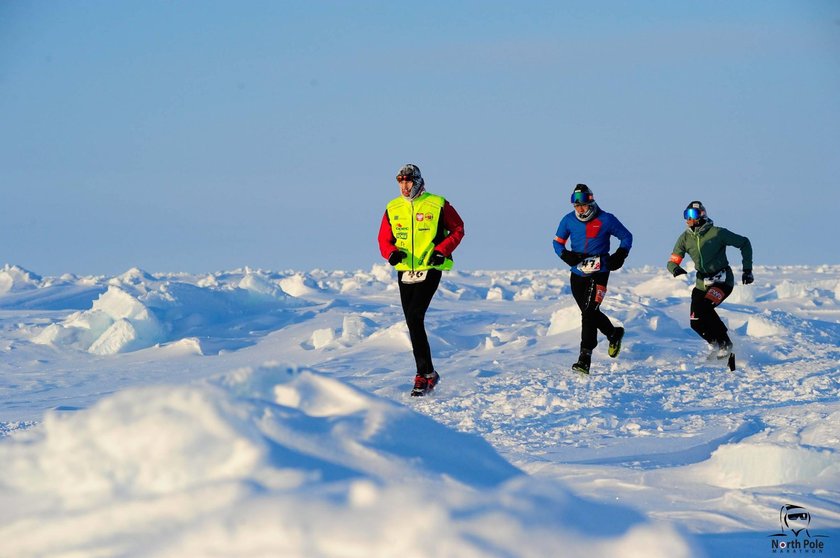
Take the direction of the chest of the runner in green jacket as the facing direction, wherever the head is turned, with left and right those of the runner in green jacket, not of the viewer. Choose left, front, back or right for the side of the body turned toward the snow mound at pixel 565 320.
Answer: right

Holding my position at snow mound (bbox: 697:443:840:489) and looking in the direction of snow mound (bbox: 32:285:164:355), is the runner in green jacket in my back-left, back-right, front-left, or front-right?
front-right

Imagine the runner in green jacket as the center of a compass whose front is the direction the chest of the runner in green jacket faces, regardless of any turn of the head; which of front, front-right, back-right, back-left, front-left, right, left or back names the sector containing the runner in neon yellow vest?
front

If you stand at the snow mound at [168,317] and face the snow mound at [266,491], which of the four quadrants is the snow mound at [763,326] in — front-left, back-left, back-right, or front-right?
front-left

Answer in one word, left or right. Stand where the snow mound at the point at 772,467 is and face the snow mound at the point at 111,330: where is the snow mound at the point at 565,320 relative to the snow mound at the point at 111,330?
right

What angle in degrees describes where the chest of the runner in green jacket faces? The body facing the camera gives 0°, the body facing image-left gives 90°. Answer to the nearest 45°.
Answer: approximately 45°

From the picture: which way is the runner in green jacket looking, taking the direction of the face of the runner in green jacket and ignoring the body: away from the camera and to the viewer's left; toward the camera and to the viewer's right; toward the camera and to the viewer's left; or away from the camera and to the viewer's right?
toward the camera and to the viewer's left

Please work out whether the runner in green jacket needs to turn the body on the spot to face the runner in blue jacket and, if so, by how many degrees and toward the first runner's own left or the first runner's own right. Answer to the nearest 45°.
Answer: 0° — they already face them

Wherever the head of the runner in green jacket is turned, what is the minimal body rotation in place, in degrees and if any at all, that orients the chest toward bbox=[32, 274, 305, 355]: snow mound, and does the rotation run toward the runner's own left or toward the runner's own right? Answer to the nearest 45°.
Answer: approximately 90° to the runner's own right

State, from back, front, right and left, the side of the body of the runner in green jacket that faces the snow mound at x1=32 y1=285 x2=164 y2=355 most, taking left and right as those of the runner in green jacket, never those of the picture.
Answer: right

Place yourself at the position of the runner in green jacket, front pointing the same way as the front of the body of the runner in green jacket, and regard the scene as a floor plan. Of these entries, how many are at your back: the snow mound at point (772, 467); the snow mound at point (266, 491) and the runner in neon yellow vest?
0

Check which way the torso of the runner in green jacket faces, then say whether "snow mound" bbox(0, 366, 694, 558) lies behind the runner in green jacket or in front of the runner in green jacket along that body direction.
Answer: in front

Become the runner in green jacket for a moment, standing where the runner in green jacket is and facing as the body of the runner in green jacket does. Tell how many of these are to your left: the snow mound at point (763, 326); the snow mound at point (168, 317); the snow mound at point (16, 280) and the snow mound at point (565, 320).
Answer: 0

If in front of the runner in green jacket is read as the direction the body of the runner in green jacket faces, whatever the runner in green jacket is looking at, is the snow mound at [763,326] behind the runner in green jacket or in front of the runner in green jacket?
behind

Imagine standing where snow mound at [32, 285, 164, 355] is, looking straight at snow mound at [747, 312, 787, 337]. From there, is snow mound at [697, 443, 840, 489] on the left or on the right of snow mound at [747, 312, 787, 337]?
right

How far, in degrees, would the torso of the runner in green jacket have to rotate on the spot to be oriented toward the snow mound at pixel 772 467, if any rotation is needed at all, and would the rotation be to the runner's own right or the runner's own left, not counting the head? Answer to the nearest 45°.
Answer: approximately 45° to the runner's own left
